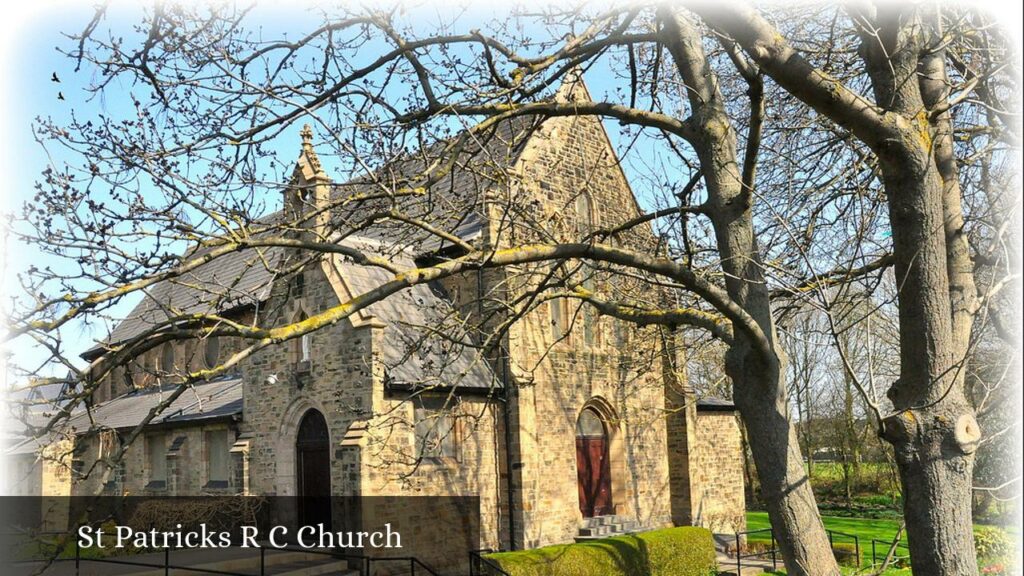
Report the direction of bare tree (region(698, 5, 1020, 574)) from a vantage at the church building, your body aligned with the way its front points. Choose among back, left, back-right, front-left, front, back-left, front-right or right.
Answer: front-right

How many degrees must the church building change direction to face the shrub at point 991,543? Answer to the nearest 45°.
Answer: approximately 45° to its left

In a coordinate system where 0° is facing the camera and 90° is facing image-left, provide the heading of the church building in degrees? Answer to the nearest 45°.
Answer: approximately 315°

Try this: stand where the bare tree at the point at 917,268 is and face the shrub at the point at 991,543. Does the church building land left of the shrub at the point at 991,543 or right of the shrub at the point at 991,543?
left

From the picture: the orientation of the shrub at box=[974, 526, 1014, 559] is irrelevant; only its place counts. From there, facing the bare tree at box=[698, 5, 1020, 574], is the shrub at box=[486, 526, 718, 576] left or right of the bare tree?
right
